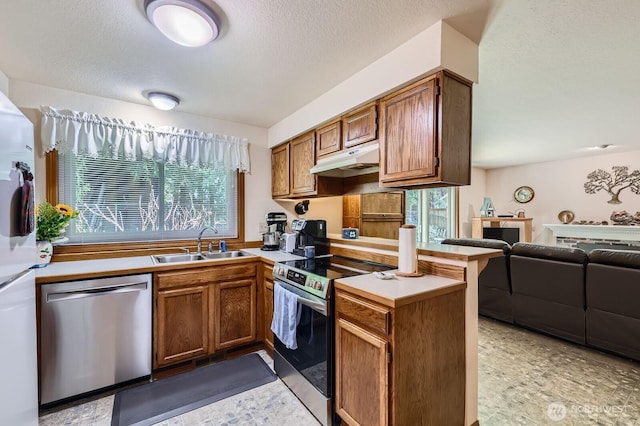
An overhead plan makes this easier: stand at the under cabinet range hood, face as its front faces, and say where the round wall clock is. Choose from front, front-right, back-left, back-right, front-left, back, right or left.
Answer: back

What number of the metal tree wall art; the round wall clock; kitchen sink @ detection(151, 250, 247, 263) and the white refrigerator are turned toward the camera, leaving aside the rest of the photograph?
3

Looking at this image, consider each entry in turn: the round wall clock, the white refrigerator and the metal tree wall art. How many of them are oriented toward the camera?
2

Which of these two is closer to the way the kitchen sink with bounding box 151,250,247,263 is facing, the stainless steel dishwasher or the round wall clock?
the stainless steel dishwasher

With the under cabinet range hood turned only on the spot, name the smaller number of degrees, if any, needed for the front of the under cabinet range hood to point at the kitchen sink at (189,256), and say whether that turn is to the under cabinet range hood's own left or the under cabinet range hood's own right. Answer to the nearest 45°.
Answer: approximately 45° to the under cabinet range hood's own right

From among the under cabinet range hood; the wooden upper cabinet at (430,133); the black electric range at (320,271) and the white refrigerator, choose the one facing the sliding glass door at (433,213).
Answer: the white refrigerator

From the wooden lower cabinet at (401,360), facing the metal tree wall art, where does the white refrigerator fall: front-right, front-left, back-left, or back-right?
back-left

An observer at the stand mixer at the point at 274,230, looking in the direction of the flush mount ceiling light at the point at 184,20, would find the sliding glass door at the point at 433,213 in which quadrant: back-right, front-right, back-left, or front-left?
back-left

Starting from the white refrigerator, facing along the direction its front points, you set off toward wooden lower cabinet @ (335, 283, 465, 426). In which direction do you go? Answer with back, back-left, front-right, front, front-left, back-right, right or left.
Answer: front-right
